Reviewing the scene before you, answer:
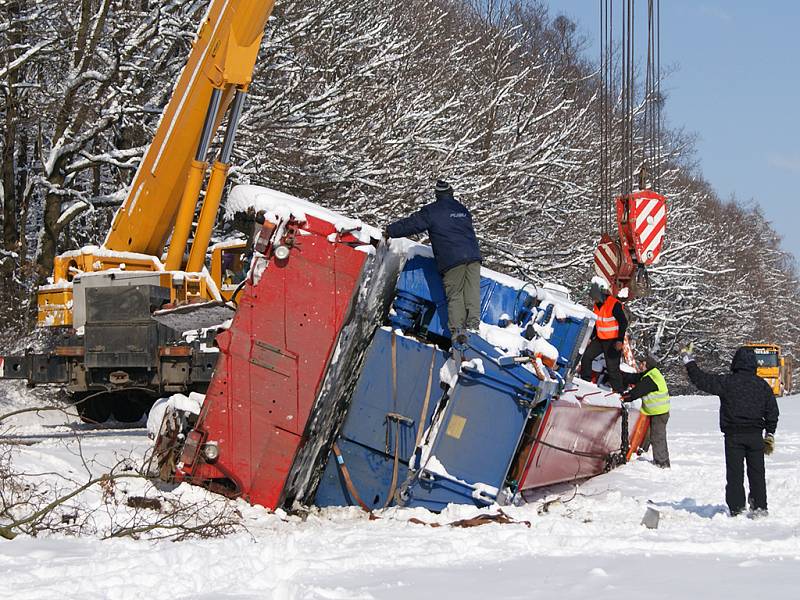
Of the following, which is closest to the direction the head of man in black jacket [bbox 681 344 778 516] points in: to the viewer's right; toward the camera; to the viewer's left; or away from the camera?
away from the camera

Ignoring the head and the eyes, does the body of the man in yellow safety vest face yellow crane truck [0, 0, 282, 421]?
yes

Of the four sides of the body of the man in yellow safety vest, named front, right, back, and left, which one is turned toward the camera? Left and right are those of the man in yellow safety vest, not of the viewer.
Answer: left

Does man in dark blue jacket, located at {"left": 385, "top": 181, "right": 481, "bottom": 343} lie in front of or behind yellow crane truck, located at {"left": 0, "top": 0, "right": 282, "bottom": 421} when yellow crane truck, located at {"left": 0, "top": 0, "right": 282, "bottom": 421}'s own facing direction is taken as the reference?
behind

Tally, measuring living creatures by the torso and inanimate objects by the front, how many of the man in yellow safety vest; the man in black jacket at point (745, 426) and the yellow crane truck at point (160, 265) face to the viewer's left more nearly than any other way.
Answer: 1

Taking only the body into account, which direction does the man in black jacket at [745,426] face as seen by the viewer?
away from the camera

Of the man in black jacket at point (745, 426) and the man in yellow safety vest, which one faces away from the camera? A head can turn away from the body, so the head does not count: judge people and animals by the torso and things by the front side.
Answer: the man in black jacket

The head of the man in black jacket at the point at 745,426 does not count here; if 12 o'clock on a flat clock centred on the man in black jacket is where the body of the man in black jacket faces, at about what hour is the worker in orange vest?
The worker in orange vest is roughly at 11 o'clock from the man in black jacket.

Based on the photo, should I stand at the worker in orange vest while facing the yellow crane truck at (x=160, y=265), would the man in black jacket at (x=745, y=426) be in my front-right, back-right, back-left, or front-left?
back-left

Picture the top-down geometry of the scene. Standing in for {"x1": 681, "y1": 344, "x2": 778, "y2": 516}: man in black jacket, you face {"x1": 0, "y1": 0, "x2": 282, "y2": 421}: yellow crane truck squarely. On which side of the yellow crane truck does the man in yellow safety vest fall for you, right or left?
right

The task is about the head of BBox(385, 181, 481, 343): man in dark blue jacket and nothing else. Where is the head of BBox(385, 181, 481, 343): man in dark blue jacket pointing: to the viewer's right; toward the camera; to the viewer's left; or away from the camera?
away from the camera
